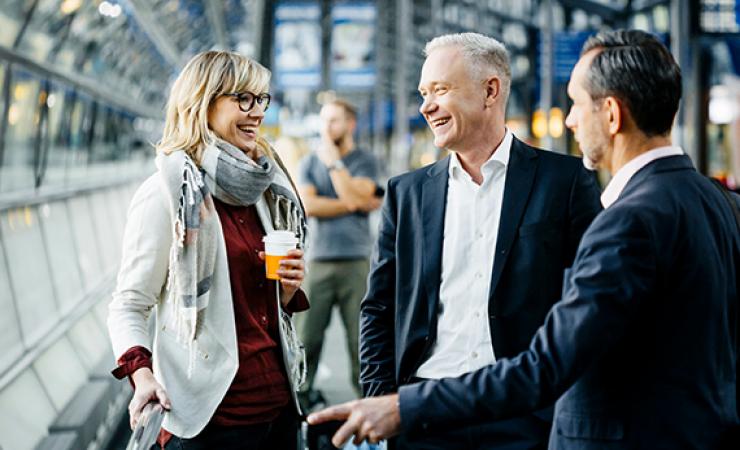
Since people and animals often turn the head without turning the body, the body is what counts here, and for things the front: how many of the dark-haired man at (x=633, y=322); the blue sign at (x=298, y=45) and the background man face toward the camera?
2

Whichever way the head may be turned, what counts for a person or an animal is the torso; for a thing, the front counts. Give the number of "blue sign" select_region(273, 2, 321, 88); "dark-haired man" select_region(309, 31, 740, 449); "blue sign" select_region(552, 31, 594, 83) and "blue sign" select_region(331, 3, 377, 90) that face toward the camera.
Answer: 3

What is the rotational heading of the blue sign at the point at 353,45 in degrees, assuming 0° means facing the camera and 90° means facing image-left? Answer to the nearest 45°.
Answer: approximately 0°

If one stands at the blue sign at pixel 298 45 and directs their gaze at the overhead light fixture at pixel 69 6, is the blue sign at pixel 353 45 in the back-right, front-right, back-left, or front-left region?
back-left

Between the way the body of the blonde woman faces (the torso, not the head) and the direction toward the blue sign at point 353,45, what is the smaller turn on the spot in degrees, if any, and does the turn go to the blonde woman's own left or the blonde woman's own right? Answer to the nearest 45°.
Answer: approximately 135° to the blonde woman's own left

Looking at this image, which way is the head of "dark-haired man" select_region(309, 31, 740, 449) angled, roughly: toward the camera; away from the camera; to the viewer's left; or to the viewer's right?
to the viewer's left

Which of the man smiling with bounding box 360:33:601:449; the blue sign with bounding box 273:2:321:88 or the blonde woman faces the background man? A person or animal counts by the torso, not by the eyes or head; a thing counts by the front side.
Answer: the blue sign

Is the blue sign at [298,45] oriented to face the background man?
yes
